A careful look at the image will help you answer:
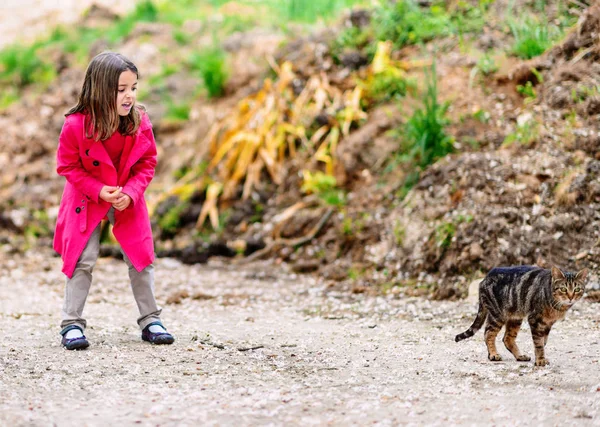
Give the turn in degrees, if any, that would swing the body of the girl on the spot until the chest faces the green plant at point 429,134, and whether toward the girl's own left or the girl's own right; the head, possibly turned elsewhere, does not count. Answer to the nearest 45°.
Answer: approximately 90° to the girl's own left

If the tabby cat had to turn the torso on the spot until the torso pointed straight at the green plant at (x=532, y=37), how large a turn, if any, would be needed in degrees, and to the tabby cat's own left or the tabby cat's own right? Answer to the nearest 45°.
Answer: approximately 135° to the tabby cat's own left

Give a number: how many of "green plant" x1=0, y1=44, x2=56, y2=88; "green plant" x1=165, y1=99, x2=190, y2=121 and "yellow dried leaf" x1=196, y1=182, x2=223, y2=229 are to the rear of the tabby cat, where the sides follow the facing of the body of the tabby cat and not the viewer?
3

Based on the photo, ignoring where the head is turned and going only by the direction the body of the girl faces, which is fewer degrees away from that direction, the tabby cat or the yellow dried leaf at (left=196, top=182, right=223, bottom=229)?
the tabby cat

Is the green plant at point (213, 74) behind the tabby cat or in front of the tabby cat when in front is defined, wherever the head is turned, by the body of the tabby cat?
behind

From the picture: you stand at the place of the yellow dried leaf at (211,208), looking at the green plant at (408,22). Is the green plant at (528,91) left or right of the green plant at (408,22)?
right

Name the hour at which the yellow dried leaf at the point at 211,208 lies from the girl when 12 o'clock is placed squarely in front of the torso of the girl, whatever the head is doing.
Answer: The yellow dried leaf is roughly at 8 o'clock from the girl.

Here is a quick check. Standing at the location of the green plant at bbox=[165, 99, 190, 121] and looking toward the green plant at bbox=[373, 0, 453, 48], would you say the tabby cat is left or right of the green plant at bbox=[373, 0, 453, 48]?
right

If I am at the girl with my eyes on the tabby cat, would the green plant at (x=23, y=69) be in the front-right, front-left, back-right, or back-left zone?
back-left

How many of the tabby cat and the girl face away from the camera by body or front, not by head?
0

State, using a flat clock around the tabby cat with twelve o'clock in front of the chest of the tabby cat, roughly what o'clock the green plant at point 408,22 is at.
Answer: The green plant is roughly at 7 o'clock from the tabby cat.

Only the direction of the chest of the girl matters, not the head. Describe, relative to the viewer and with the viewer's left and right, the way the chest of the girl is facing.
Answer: facing the viewer and to the right of the viewer

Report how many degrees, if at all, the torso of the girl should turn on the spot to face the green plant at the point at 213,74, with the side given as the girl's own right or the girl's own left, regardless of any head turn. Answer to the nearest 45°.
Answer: approximately 135° to the girl's own left

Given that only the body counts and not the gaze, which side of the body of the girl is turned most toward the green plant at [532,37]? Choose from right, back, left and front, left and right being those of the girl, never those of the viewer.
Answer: left

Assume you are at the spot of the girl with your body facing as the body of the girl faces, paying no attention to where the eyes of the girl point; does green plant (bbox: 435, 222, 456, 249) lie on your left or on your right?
on your left
